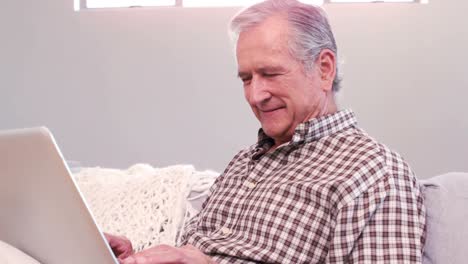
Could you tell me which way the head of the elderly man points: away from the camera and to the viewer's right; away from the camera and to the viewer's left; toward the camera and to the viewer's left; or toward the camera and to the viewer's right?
toward the camera and to the viewer's left

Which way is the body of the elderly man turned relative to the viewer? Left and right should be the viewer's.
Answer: facing the viewer and to the left of the viewer

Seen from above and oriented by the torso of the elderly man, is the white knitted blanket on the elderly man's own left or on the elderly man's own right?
on the elderly man's own right
